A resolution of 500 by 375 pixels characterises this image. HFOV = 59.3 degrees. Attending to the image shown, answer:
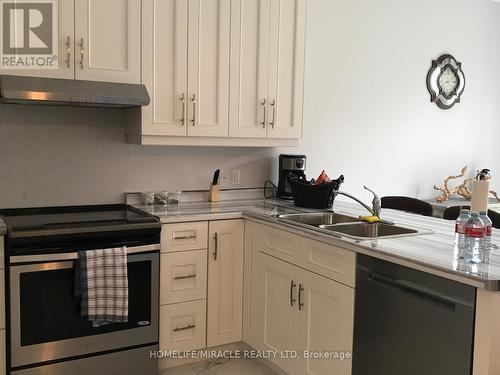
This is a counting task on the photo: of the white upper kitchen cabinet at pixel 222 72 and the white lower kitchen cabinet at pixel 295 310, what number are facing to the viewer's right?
0

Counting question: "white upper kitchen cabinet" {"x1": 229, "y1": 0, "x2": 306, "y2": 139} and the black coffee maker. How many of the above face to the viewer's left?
0

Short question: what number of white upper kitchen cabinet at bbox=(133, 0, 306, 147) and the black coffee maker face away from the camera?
0

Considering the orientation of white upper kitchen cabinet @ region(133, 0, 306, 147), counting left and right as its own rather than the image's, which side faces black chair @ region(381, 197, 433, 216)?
left

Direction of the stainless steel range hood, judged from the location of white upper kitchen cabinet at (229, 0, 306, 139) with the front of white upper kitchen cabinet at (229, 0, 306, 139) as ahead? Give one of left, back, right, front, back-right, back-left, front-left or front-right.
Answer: front-right

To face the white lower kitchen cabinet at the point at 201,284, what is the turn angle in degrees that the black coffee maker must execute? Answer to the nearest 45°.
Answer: approximately 90° to its right

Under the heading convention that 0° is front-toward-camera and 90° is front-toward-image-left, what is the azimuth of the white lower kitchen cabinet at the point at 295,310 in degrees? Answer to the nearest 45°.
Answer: approximately 45°

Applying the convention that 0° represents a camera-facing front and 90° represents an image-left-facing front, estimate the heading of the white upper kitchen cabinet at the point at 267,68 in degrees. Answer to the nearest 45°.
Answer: approximately 0°

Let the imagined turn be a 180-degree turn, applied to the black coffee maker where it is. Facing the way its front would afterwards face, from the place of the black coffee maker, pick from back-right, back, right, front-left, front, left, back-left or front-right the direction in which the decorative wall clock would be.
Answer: right
